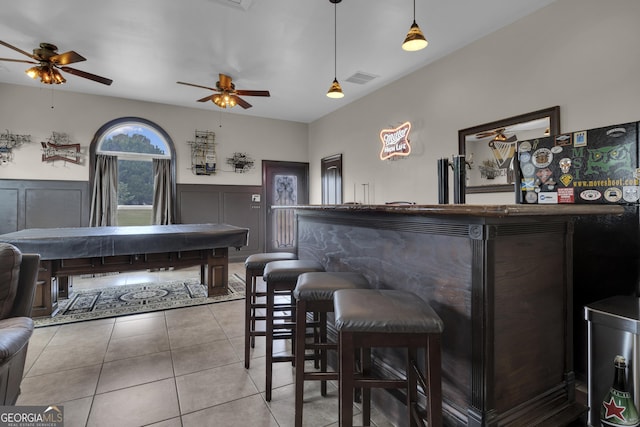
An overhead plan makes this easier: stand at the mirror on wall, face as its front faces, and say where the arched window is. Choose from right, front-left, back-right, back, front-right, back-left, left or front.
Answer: front-right

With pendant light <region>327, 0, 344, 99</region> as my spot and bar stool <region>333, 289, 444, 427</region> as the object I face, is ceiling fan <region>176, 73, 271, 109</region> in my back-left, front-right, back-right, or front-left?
back-right

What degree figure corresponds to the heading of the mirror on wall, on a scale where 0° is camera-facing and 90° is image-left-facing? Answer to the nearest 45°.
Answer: approximately 45°

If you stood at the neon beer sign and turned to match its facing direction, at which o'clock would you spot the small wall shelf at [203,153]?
The small wall shelf is roughly at 2 o'clock from the neon beer sign.

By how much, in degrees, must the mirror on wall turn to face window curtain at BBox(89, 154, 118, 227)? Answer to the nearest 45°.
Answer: approximately 45° to its right

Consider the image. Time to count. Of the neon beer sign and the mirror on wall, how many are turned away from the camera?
0

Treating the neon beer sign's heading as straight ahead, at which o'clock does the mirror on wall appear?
The mirror on wall is roughly at 9 o'clock from the neon beer sign.

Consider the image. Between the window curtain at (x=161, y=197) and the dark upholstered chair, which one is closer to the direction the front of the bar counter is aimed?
the dark upholstered chair

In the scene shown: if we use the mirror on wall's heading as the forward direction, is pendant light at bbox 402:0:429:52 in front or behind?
in front

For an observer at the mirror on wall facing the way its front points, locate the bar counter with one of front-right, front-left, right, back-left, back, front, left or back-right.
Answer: front-left

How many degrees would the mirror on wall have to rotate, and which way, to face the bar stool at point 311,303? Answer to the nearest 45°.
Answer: approximately 45° to its left

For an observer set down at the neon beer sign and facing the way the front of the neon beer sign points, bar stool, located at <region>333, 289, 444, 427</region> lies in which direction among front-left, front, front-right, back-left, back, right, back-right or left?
front-left

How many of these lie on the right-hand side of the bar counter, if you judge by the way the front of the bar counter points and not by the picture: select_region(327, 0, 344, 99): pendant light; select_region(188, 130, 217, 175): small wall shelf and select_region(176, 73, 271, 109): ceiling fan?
3
